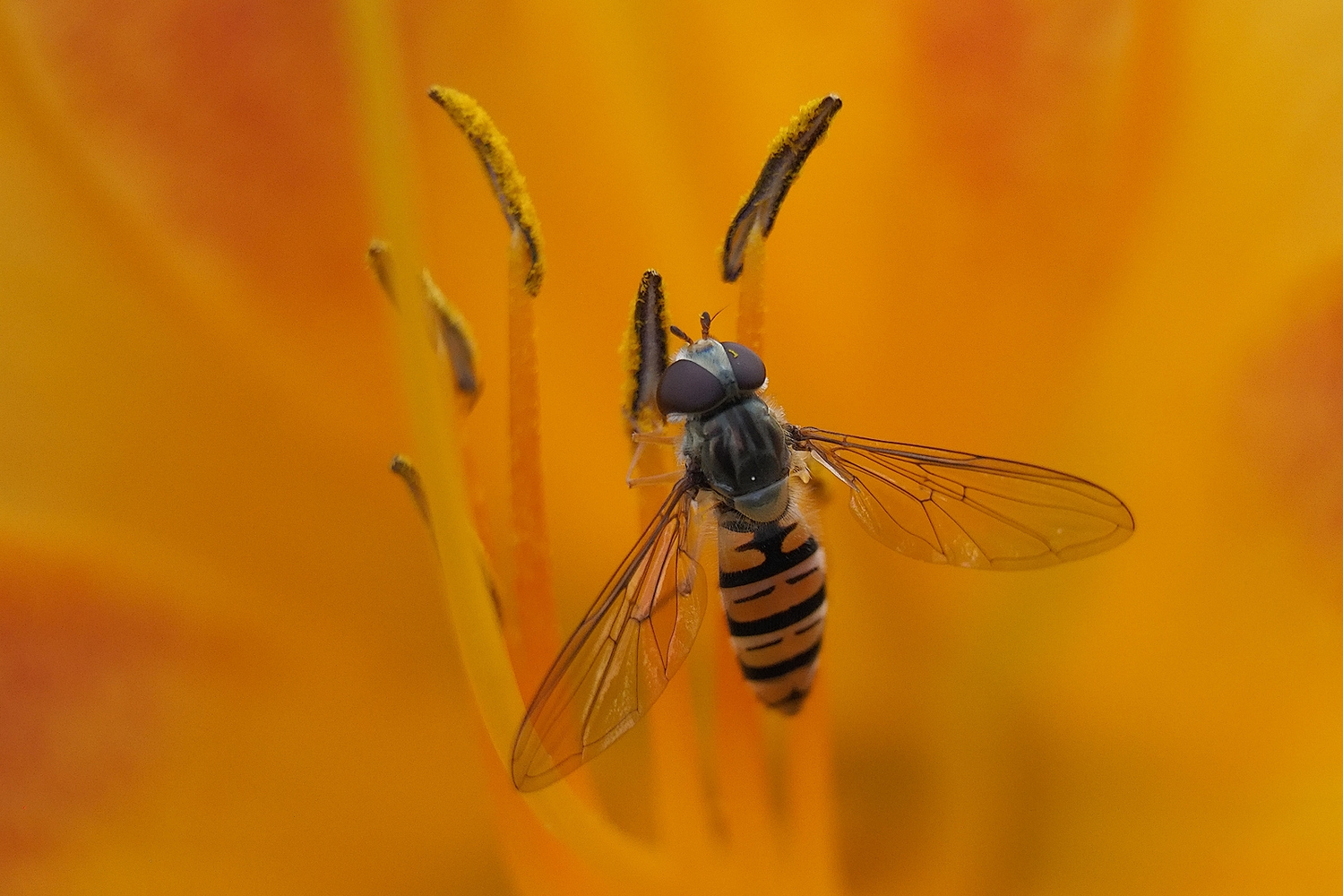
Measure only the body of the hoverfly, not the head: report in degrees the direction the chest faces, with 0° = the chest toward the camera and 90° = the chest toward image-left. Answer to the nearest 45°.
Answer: approximately 180°
